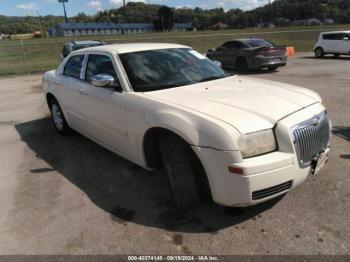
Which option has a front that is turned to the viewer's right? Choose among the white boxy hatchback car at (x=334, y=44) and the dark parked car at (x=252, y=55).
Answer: the white boxy hatchback car

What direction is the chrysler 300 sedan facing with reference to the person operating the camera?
facing the viewer and to the right of the viewer

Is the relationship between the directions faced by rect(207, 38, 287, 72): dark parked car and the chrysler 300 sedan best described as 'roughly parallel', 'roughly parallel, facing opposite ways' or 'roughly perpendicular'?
roughly parallel, facing opposite ways

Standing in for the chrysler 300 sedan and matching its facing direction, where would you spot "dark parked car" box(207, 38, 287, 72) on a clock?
The dark parked car is roughly at 8 o'clock from the chrysler 300 sedan.

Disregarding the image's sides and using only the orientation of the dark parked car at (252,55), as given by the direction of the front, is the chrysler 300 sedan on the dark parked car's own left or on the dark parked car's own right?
on the dark parked car's own left

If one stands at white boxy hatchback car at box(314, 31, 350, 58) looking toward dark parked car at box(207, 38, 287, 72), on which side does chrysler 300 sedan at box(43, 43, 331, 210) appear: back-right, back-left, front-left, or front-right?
front-left

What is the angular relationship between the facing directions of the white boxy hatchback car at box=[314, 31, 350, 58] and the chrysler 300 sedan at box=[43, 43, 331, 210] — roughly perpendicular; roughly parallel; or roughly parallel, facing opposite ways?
roughly parallel

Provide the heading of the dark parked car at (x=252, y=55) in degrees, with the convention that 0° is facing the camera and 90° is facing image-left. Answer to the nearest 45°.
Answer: approximately 135°

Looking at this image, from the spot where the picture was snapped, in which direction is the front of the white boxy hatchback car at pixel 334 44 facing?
facing to the right of the viewer

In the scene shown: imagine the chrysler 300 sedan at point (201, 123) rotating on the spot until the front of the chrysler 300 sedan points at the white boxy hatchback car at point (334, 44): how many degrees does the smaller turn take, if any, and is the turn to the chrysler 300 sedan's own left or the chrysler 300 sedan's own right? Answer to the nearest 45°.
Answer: approximately 90° to the chrysler 300 sedan's own left
